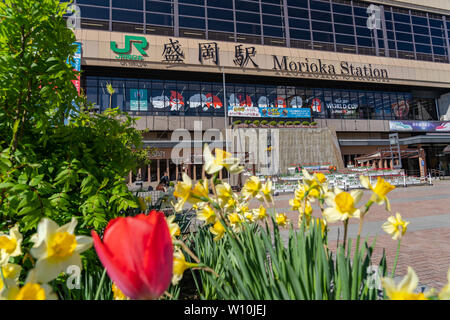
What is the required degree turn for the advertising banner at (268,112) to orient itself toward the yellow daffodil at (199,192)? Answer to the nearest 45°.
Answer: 0° — it already faces it

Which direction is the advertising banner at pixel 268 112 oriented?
toward the camera

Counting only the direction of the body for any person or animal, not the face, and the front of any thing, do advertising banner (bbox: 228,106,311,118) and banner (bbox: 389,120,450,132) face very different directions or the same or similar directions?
same or similar directions

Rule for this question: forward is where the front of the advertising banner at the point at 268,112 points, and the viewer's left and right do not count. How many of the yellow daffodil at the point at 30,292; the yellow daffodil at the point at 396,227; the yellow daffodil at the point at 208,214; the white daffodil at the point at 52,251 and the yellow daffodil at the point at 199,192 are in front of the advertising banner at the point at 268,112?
5

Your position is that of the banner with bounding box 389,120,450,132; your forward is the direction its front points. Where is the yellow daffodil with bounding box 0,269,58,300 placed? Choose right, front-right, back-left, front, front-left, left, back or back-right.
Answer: front

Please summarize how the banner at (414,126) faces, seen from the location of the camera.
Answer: facing the viewer

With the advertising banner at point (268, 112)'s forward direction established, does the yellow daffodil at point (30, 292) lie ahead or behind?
ahead

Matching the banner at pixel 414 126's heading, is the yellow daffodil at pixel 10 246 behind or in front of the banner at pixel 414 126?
in front

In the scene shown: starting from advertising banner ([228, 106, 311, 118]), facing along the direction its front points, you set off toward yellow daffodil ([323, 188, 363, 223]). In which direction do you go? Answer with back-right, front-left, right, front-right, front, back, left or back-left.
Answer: front

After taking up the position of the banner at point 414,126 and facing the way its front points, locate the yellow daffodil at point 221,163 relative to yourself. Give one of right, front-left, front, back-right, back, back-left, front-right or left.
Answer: front

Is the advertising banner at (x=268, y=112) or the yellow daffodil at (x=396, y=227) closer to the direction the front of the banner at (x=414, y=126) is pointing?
the yellow daffodil

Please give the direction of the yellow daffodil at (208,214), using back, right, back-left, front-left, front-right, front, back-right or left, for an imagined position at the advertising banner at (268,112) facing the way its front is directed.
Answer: front

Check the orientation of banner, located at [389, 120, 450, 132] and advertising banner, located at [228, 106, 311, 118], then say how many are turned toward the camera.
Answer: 2

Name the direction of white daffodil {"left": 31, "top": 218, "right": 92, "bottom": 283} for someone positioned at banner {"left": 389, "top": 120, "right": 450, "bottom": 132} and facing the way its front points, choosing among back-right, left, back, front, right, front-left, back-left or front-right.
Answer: front

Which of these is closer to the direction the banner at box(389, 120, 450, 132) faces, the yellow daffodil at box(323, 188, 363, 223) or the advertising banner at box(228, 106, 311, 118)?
the yellow daffodil

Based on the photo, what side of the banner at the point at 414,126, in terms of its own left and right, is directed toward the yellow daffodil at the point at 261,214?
front

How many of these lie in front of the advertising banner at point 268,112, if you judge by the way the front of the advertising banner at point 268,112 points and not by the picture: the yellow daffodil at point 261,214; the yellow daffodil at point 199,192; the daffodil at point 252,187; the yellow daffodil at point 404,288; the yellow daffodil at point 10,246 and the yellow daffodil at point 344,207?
6

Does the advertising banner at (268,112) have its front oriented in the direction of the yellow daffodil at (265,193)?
yes

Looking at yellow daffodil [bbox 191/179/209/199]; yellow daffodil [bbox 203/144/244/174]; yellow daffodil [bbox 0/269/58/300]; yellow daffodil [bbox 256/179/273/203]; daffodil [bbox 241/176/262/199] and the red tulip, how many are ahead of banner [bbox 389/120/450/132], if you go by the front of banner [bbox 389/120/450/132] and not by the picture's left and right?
6

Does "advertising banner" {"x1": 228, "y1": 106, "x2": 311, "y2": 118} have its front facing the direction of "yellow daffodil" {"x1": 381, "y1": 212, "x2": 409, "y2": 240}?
yes

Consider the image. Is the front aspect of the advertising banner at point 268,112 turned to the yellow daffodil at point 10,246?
yes
